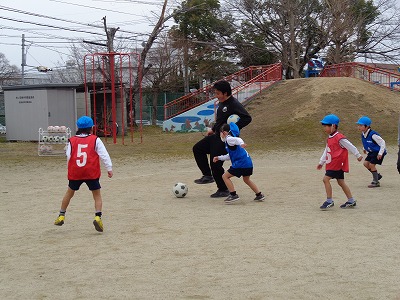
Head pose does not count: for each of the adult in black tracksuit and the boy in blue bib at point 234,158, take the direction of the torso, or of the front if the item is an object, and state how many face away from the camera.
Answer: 0

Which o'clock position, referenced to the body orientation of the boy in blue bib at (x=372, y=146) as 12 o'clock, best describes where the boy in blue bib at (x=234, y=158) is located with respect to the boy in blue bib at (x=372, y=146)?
the boy in blue bib at (x=234, y=158) is roughly at 12 o'clock from the boy in blue bib at (x=372, y=146).

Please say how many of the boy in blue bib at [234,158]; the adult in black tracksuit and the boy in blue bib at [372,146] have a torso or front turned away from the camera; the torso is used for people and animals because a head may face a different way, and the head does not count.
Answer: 0

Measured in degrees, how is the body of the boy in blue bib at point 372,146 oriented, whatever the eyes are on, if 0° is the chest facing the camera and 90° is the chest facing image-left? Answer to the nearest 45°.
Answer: approximately 45°

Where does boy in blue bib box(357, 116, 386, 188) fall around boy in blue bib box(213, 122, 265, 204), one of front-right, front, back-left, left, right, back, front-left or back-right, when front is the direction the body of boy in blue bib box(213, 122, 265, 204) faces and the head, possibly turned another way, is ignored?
back-right

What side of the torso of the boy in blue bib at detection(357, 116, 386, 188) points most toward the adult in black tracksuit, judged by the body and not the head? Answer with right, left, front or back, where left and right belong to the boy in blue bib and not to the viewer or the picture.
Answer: front

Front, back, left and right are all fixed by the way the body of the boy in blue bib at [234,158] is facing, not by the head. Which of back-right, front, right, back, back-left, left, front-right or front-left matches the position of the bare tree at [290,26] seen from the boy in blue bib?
right

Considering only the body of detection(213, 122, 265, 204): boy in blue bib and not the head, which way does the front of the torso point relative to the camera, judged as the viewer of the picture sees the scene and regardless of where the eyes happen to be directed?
to the viewer's left

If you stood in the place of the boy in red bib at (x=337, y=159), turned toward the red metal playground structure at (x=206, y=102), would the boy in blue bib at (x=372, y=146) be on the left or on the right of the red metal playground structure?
right
